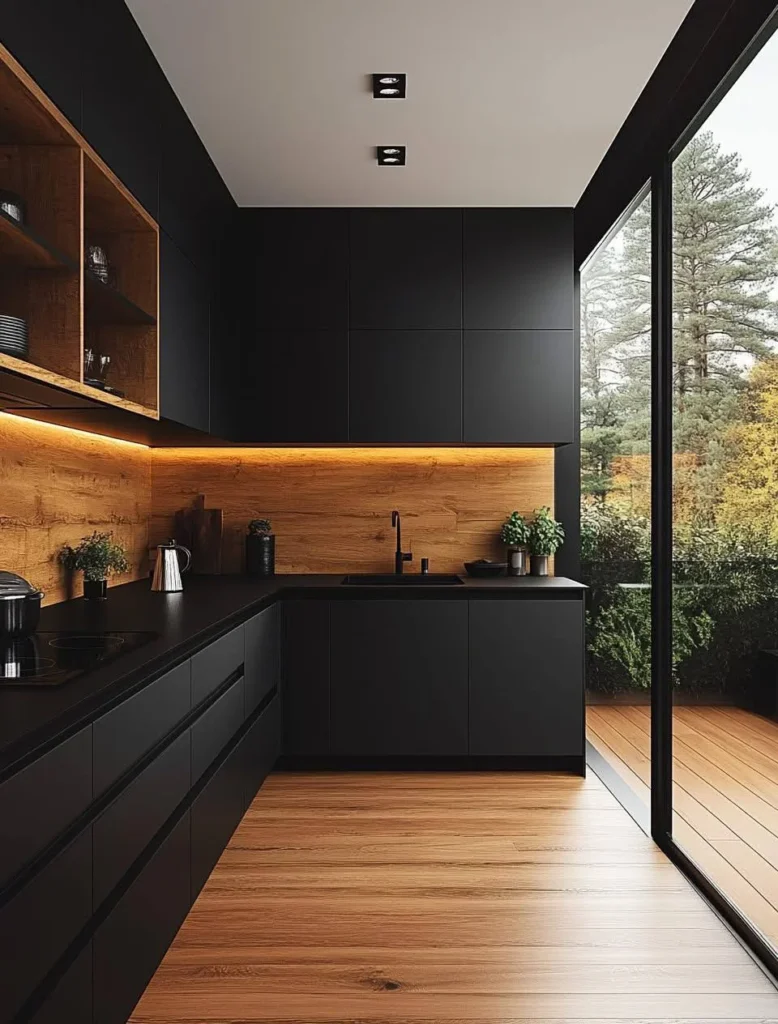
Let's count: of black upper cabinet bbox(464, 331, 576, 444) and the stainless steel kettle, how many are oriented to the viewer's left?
1

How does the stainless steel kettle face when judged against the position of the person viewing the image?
facing to the left of the viewer

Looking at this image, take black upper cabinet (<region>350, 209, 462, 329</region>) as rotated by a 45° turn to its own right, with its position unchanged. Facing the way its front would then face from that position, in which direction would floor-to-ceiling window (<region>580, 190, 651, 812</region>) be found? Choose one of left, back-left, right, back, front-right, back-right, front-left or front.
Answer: back-left

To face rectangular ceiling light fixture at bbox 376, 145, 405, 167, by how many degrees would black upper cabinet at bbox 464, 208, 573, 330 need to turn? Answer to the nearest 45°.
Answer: approximately 45° to its right

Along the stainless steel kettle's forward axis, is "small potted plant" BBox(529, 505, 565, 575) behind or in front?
behind

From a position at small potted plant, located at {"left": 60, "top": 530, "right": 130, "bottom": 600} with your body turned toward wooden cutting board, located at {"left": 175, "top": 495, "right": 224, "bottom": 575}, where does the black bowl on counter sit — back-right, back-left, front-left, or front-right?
front-right

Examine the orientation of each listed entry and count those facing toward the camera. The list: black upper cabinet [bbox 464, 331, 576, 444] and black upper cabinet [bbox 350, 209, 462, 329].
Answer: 2

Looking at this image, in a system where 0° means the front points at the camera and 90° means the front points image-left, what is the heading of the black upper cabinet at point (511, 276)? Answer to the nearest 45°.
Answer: approximately 0°

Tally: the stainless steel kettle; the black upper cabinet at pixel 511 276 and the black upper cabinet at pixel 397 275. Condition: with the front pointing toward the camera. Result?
2

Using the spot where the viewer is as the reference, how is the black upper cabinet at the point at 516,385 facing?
facing the viewer
